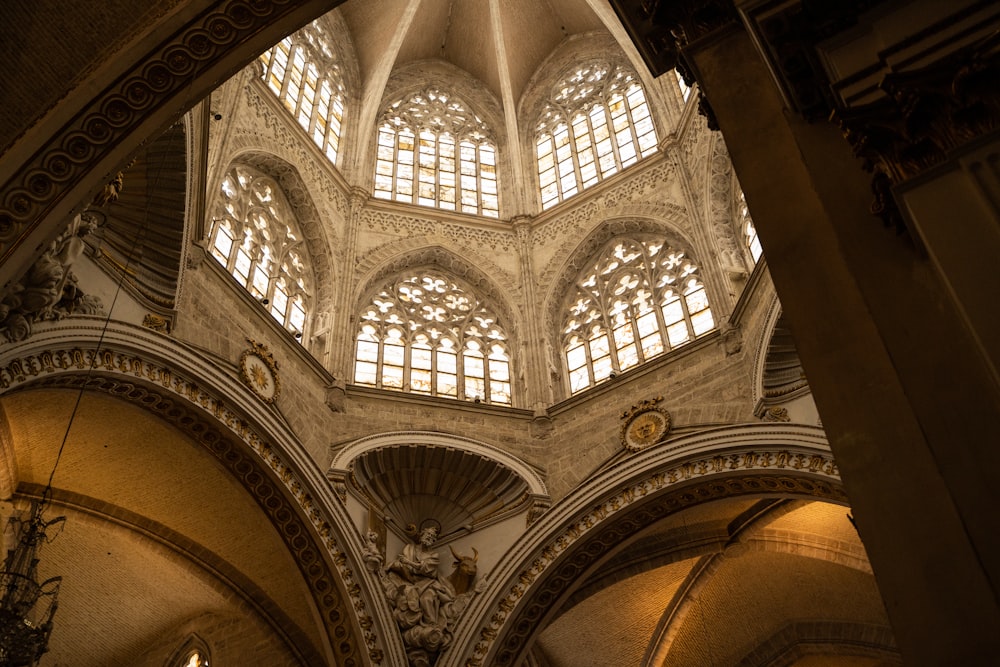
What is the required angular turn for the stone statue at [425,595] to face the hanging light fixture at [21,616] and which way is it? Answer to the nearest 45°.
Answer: approximately 45° to its right

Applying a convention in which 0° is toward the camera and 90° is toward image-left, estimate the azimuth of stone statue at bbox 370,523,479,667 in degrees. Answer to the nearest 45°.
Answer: approximately 0°
